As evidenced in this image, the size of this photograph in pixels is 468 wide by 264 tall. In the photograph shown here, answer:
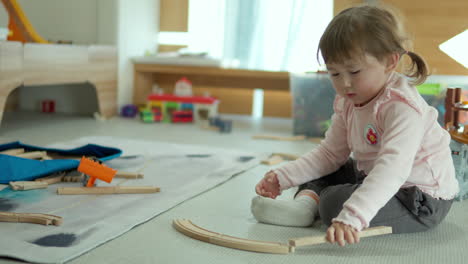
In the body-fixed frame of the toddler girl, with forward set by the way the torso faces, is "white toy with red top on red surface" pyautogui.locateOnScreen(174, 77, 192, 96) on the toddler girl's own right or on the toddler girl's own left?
on the toddler girl's own right

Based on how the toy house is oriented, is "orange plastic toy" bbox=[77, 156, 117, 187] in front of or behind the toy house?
in front

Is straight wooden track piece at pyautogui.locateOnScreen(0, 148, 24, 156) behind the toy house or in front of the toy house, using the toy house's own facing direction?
in front

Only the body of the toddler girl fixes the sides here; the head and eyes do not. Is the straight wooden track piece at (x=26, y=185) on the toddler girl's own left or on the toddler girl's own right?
on the toddler girl's own right

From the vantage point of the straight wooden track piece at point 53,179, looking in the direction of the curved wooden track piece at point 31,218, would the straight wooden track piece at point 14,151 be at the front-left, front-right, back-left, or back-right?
back-right

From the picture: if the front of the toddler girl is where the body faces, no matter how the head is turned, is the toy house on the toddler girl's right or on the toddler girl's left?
on the toddler girl's right

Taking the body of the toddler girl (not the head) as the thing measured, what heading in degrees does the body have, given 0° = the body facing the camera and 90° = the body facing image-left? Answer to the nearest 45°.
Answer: approximately 45°

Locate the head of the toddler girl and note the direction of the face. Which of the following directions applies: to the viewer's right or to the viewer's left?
to the viewer's left

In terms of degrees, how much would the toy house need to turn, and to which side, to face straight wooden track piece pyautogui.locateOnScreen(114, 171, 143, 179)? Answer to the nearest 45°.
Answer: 0° — it already faces it

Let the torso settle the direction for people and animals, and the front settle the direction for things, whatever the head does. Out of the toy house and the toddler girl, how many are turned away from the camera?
0
